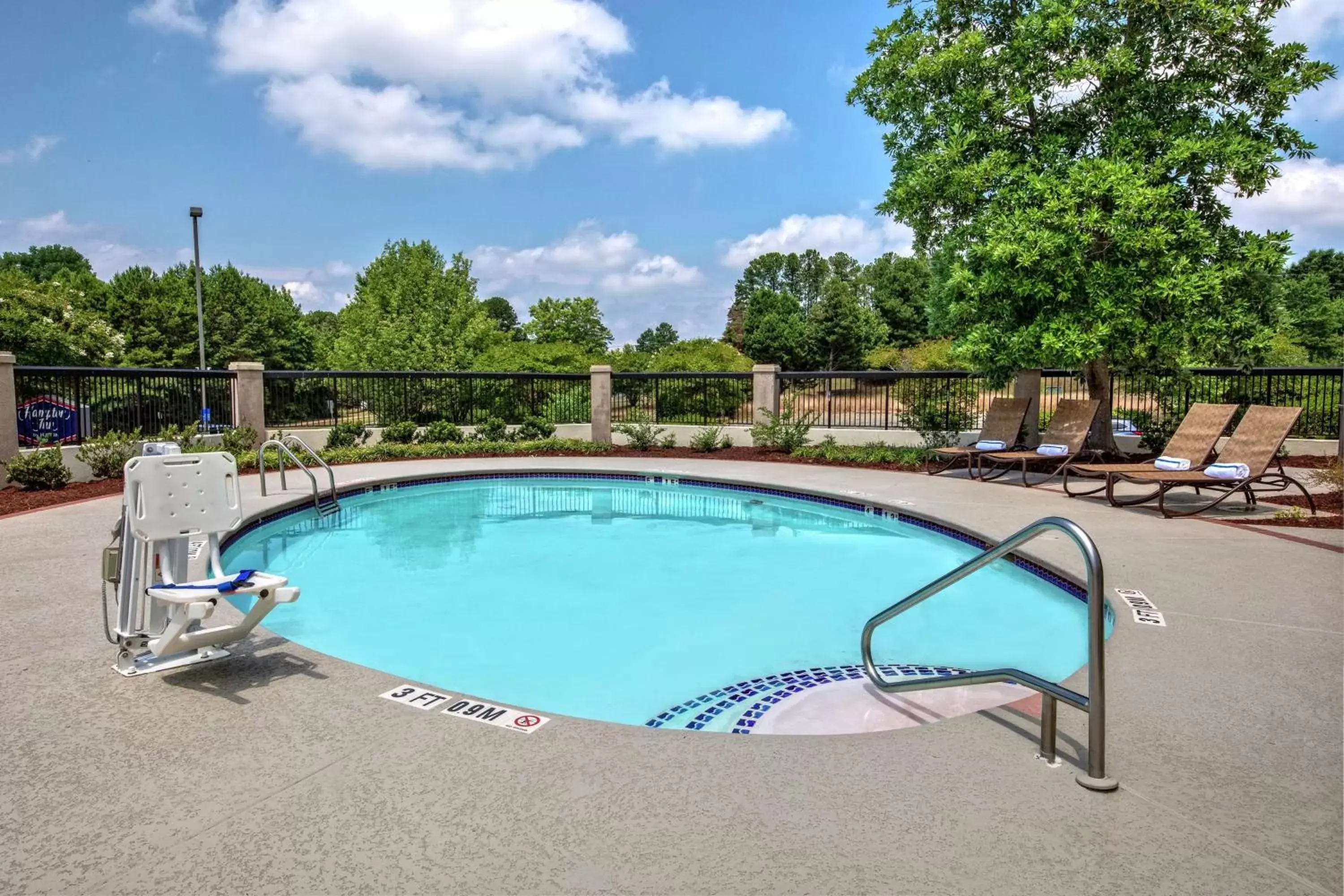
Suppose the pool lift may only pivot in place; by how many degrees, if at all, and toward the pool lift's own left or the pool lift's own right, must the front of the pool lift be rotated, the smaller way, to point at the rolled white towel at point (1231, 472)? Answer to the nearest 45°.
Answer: approximately 45° to the pool lift's own left

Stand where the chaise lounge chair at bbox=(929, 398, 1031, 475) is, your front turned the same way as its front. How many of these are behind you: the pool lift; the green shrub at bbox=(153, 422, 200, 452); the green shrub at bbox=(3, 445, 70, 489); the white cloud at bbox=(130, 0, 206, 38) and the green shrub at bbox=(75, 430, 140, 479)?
0

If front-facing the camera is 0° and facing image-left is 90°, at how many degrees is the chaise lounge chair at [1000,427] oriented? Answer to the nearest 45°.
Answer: approximately 45°

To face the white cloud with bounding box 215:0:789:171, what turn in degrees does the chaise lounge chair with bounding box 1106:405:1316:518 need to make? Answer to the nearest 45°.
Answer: approximately 45° to its right

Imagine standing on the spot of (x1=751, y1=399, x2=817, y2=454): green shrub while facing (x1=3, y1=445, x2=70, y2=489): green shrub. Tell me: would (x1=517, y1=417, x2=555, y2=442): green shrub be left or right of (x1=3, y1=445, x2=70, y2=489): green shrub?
right

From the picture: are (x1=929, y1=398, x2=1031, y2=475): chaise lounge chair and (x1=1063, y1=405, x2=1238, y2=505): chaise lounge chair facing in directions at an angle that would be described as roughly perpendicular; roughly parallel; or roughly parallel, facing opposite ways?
roughly parallel

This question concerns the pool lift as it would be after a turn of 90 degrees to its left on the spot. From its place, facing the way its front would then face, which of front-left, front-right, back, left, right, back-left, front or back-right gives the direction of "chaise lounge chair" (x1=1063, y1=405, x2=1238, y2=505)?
front-right

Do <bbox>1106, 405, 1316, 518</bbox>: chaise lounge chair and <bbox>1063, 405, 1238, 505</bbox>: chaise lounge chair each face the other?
no

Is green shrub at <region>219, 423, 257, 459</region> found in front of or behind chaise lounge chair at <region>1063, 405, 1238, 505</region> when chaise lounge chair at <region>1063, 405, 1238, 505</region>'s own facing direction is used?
in front

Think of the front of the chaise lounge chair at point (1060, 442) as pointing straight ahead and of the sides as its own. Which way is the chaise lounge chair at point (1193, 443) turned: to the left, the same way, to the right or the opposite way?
the same way

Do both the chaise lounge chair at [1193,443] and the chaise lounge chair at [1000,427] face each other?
no

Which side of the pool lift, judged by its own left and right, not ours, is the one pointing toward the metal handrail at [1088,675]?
front

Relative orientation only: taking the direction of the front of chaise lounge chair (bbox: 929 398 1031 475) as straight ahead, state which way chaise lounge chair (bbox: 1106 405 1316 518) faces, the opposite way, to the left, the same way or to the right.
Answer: the same way

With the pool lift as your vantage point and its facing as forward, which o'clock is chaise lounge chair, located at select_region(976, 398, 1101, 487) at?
The chaise lounge chair is roughly at 10 o'clock from the pool lift.

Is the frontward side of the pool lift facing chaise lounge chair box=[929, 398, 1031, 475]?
no

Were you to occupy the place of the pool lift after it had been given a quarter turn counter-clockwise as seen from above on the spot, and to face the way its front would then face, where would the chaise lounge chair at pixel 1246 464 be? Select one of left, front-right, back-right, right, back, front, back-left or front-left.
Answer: front-right

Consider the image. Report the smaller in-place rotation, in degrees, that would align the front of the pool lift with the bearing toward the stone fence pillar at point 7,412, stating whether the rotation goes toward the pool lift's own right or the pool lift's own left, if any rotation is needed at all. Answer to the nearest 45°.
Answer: approximately 135° to the pool lift's own left

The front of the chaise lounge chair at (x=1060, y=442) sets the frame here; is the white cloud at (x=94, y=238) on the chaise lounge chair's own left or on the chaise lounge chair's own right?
on the chaise lounge chair's own right

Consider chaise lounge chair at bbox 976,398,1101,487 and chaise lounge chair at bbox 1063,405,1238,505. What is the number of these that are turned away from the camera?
0

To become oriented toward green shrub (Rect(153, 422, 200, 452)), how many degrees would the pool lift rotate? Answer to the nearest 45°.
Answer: approximately 135° to its left

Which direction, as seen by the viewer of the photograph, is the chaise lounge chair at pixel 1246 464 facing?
facing the viewer and to the left of the viewer
